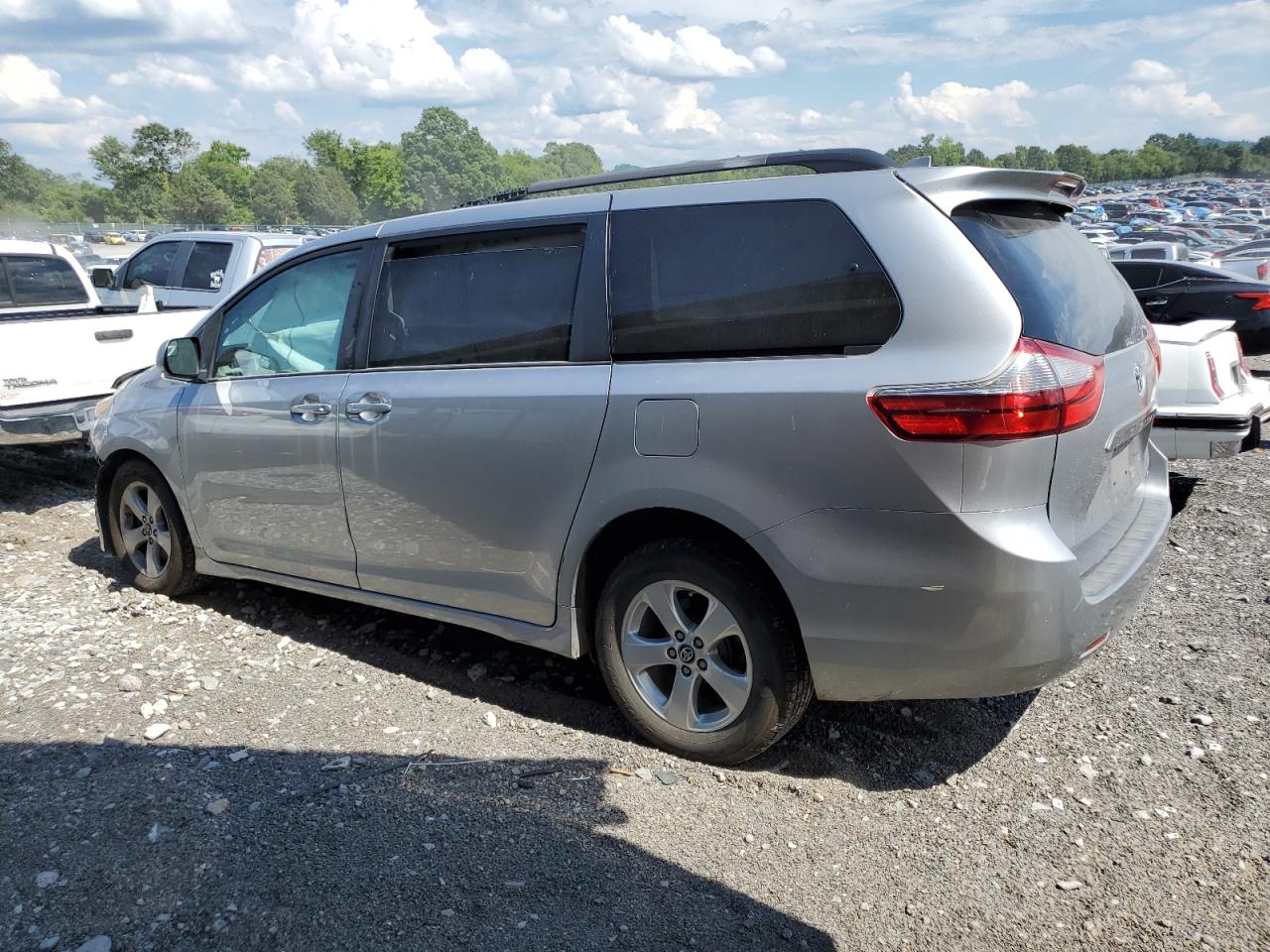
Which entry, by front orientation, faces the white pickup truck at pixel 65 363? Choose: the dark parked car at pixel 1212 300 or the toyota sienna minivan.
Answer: the toyota sienna minivan

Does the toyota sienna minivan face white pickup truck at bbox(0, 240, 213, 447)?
yes

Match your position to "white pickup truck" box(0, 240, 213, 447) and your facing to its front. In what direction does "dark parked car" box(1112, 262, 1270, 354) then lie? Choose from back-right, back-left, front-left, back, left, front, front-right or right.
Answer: back-right

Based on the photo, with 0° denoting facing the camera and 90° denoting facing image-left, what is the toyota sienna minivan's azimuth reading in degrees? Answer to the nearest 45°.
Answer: approximately 135°

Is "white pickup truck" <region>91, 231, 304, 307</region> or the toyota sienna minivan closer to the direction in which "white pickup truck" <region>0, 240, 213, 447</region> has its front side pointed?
the white pickup truck

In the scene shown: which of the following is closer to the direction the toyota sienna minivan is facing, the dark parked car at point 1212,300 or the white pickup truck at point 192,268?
the white pickup truck

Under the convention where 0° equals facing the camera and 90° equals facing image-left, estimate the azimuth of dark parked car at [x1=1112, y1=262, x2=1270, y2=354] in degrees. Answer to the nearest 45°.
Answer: approximately 135°

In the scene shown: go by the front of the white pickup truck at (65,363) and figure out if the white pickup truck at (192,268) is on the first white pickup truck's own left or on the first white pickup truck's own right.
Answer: on the first white pickup truck's own right

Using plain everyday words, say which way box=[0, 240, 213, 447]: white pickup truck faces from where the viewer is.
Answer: facing away from the viewer and to the left of the viewer

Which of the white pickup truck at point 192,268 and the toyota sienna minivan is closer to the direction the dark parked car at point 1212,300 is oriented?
the white pickup truck
